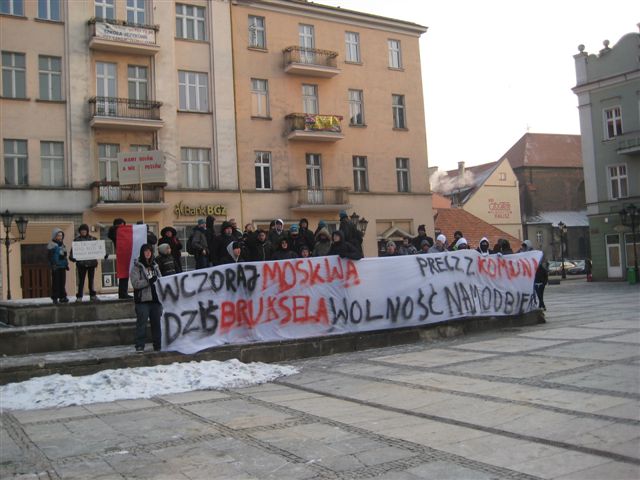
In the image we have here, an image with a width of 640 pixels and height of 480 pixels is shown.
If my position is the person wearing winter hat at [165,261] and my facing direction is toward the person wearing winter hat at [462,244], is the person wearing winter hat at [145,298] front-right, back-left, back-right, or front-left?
back-right

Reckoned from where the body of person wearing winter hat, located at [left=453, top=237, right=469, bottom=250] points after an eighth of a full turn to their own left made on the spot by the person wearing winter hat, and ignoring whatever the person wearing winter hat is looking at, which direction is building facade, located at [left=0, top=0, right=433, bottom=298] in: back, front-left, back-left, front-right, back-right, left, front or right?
back

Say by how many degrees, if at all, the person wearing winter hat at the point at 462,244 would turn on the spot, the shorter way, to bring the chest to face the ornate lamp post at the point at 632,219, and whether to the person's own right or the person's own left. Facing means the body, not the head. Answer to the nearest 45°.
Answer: approximately 135° to the person's own left

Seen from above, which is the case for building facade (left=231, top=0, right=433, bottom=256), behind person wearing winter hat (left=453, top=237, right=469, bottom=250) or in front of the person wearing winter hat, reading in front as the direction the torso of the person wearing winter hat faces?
behind

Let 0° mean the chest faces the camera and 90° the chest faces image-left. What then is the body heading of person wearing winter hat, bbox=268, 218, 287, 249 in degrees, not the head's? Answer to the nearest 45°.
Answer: approximately 0°

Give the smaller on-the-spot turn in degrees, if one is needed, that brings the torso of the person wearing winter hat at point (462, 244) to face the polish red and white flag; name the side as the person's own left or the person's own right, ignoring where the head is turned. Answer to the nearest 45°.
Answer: approximately 45° to the person's own right

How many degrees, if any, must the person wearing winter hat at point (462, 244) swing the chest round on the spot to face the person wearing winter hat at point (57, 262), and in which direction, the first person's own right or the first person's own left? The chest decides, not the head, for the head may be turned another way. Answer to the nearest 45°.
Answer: approximately 45° to the first person's own right

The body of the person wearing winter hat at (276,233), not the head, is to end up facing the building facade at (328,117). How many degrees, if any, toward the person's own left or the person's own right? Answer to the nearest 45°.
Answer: approximately 180°

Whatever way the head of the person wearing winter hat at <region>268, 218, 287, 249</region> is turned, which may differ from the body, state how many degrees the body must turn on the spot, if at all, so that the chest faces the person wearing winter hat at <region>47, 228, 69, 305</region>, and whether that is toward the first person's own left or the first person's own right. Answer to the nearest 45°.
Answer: approximately 90° to the first person's own right

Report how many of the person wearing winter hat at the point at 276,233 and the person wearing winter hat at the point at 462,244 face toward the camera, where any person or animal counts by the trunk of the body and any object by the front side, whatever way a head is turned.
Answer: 2

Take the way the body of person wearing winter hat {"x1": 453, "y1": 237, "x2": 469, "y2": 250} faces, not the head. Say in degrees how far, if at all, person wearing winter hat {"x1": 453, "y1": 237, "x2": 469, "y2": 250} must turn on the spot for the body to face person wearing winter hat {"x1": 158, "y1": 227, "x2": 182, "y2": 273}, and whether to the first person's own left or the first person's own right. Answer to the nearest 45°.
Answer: approximately 45° to the first person's own right

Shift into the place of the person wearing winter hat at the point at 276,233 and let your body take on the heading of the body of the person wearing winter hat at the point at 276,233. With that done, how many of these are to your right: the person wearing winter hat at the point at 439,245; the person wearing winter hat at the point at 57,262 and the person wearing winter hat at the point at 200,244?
2

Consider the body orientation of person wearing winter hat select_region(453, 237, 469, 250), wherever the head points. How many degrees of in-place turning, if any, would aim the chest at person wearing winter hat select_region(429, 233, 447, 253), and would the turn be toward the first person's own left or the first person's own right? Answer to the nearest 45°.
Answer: approximately 45° to the first person's own right
